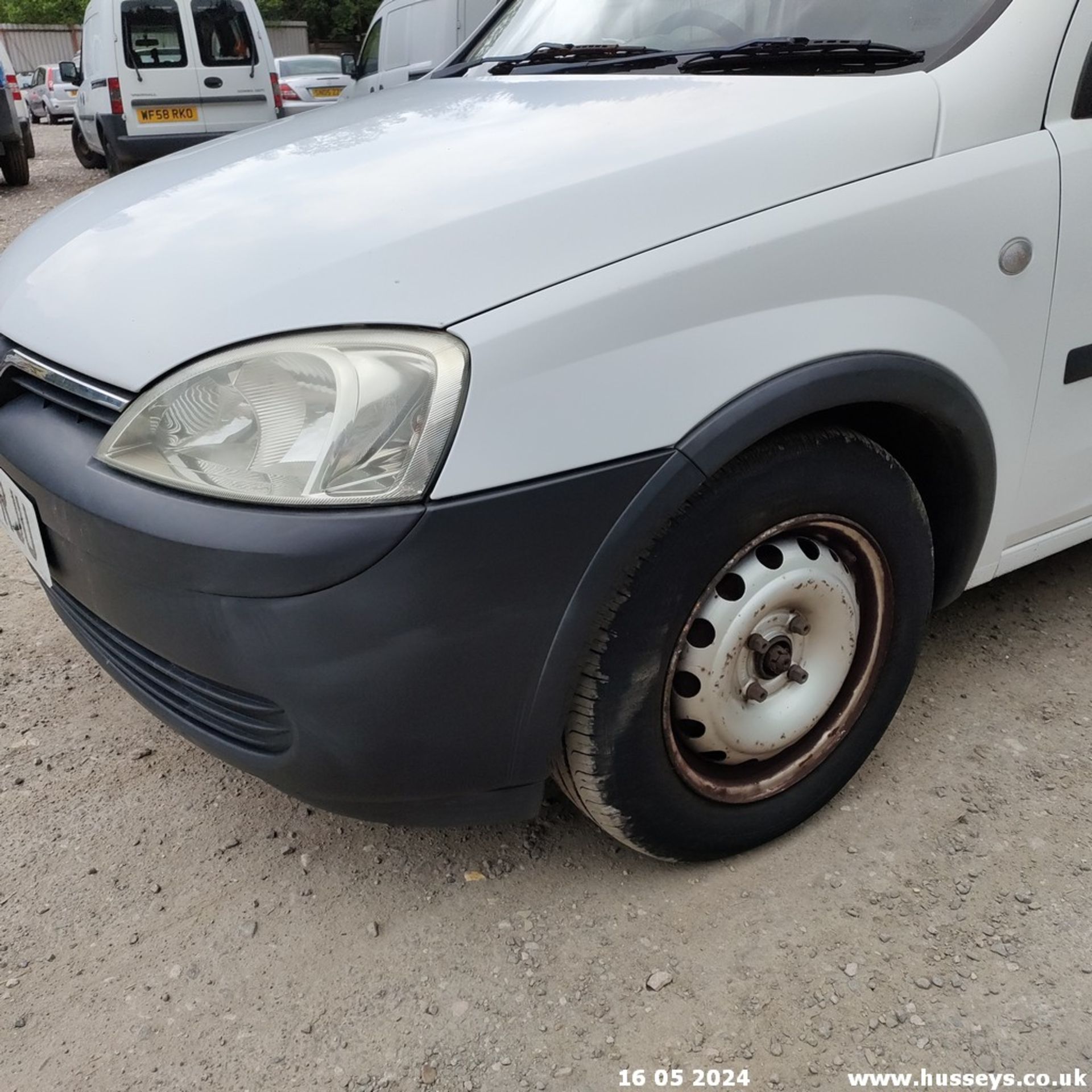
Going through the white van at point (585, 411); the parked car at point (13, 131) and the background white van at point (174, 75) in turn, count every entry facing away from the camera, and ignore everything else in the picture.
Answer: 2

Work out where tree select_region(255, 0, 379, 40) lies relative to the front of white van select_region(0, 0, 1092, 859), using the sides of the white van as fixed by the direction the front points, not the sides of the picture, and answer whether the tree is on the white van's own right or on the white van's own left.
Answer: on the white van's own right

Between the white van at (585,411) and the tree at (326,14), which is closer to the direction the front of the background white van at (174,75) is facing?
the tree

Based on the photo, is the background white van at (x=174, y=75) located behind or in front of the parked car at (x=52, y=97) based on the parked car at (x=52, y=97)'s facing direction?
behind

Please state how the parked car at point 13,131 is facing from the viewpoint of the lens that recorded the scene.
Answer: facing away from the viewer

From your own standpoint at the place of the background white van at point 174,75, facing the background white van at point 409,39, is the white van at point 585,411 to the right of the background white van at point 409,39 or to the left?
right

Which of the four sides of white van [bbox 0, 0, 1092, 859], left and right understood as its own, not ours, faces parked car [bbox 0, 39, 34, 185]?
right

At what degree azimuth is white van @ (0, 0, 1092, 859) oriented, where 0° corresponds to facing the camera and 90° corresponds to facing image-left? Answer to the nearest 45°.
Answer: approximately 45°

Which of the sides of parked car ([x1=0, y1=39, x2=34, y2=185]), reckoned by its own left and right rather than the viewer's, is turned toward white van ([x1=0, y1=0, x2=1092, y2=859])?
back

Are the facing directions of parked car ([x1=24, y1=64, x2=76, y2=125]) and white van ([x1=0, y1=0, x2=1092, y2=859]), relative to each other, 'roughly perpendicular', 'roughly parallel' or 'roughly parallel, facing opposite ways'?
roughly perpendicular

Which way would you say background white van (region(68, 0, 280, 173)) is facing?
away from the camera
